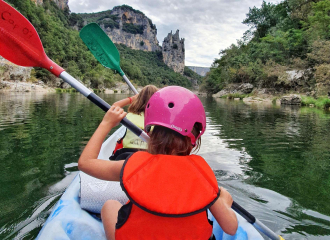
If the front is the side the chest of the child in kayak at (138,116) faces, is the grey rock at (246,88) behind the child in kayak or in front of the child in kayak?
in front

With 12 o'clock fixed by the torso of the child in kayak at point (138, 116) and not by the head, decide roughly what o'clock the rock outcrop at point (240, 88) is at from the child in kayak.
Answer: The rock outcrop is roughly at 1 o'clock from the child in kayak.

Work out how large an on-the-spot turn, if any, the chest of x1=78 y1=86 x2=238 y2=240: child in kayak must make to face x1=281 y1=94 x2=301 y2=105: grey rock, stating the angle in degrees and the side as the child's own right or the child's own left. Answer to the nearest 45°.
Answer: approximately 45° to the child's own right

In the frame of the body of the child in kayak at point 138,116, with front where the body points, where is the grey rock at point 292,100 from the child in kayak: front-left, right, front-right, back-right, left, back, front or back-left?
front-right

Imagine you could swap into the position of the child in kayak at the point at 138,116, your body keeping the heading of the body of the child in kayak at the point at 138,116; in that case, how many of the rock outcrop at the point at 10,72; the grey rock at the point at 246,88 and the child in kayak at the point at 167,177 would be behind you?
1

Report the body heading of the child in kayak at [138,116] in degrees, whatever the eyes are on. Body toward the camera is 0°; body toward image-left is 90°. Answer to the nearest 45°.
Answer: approximately 180°

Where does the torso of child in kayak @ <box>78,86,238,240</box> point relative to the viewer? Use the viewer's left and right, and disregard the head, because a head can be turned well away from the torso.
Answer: facing away from the viewer

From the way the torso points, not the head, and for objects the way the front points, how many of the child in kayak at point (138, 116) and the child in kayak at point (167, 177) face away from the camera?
2

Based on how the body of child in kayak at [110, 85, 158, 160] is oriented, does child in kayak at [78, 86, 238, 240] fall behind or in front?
behind

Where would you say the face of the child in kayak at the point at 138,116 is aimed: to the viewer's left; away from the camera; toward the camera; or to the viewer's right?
away from the camera

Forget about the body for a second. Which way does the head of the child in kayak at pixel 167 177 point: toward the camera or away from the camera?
away from the camera

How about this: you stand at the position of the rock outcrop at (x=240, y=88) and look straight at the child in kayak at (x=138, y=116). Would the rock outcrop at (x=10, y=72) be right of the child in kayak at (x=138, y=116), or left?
right
